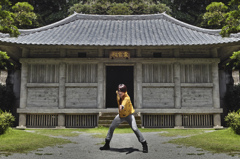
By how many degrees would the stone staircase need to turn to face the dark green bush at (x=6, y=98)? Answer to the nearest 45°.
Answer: approximately 90° to its right

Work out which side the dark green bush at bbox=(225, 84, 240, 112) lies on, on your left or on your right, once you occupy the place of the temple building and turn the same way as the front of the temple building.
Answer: on your left

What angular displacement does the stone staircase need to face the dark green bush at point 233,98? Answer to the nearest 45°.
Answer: approximately 90° to its left

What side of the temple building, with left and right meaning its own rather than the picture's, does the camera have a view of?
front

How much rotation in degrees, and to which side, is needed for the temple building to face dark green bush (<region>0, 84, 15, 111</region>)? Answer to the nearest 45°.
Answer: approximately 90° to its right

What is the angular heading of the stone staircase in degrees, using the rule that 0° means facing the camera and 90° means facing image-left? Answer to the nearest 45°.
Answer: approximately 0°
